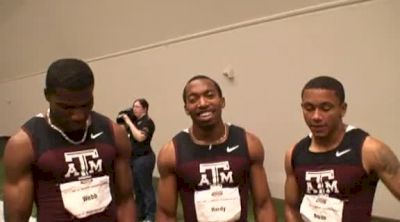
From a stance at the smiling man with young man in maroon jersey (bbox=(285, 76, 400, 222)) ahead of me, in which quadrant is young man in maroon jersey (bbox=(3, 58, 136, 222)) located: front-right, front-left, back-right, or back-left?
back-right

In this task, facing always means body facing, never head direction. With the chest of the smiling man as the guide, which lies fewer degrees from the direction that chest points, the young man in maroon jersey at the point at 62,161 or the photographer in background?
the young man in maroon jersey

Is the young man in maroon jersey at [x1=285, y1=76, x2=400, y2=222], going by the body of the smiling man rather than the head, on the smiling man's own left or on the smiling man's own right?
on the smiling man's own left

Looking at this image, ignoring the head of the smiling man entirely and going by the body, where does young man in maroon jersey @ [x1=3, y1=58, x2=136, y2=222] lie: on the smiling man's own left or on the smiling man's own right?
on the smiling man's own right

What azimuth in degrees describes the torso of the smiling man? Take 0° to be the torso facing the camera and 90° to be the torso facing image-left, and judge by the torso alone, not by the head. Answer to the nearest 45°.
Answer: approximately 0°

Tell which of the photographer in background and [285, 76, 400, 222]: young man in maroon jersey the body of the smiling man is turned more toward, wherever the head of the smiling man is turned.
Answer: the young man in maroon jersey

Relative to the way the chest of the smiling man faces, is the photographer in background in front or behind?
behind
